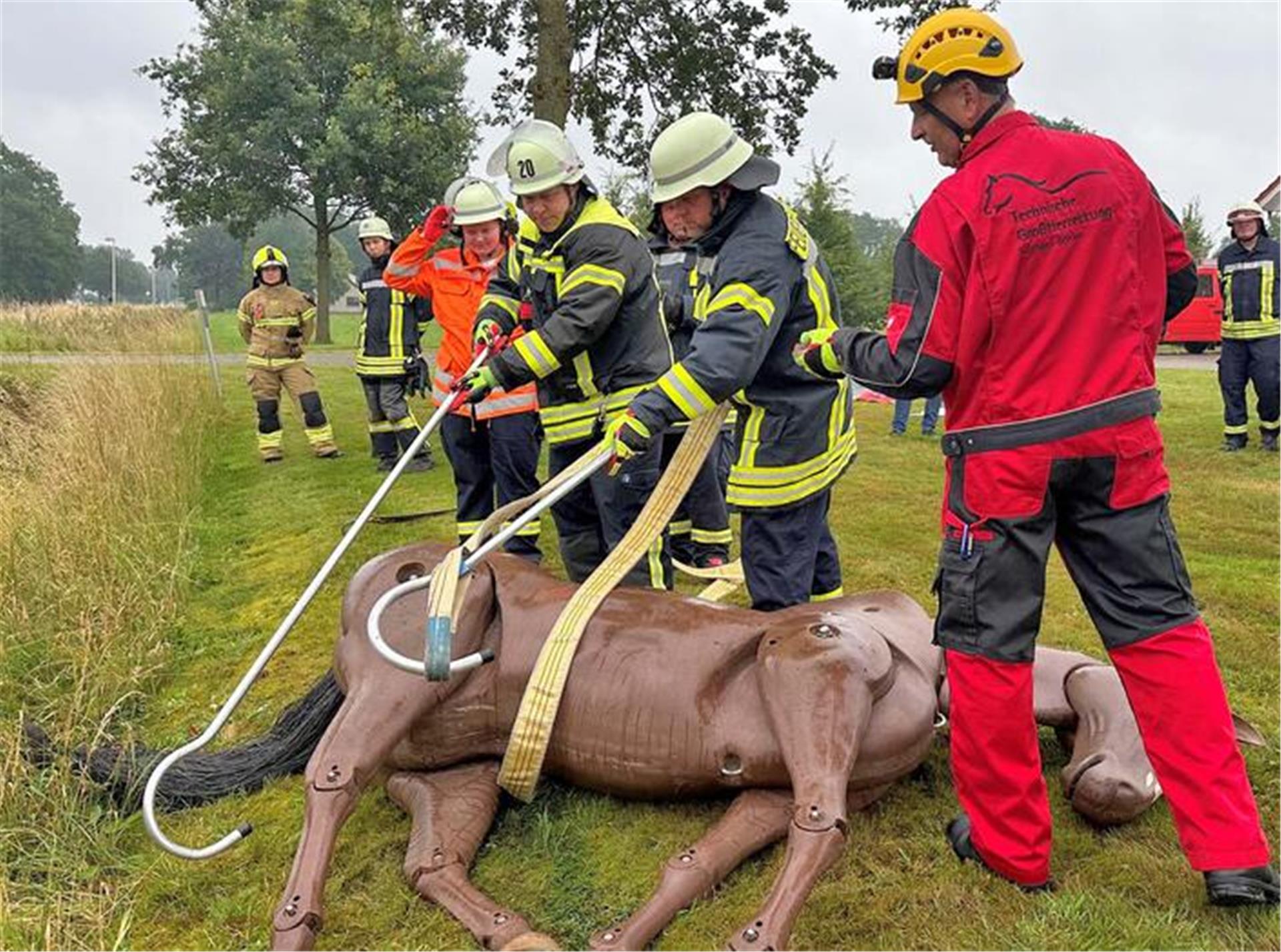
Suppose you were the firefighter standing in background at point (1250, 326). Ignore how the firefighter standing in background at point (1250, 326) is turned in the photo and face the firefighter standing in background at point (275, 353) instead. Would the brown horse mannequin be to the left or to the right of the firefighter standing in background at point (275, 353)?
left

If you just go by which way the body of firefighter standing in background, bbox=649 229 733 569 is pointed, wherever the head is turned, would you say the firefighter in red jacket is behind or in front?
in front

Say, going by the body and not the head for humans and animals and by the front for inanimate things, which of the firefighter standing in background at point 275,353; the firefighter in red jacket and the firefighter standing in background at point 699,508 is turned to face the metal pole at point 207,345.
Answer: the firefighter in red jacket

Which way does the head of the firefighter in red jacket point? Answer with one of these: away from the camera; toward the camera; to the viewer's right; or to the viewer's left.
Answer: to the viewer's left

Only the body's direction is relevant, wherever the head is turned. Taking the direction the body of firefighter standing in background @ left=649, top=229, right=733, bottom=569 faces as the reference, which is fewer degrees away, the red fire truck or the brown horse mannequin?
the brown horse mannequin

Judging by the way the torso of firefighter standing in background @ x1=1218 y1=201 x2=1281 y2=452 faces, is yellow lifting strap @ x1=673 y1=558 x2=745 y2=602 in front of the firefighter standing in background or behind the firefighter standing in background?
in front
